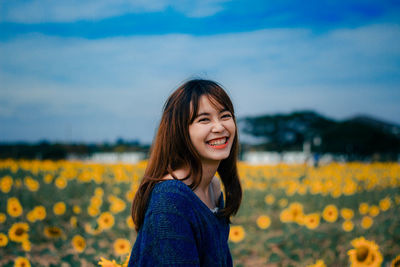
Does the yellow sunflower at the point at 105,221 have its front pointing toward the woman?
yes

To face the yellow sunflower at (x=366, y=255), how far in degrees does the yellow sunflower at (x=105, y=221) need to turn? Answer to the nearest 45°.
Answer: approximately 45° to its left

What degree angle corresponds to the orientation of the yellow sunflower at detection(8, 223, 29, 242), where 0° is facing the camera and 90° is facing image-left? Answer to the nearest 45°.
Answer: approximately 0°

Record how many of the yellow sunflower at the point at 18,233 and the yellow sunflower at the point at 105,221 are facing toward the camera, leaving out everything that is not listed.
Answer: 2

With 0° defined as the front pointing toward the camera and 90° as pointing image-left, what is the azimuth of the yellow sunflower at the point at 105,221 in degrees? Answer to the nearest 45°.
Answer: approximately 0°

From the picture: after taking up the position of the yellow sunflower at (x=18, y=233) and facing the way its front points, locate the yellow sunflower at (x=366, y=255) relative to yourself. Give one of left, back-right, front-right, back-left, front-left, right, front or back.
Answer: front-left

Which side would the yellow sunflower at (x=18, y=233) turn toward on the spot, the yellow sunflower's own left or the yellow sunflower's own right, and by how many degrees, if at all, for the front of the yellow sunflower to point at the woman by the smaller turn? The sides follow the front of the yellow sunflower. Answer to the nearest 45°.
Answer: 0° — it already faces them
